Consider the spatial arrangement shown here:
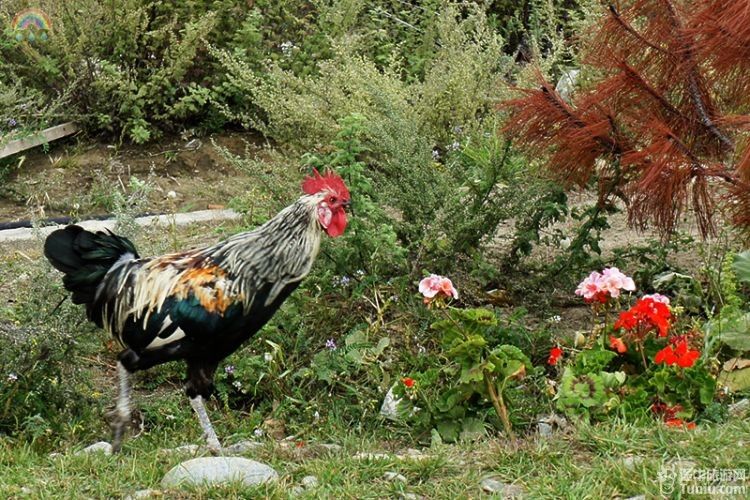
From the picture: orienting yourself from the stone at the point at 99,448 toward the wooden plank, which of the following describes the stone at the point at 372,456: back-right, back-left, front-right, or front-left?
back-right

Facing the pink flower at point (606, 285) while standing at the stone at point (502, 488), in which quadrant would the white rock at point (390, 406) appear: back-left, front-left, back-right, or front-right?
front-left

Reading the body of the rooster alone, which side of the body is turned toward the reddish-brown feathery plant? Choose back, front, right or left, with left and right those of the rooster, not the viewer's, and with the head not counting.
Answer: front

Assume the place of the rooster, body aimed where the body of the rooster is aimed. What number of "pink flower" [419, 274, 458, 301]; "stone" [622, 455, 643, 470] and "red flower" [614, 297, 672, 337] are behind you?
0

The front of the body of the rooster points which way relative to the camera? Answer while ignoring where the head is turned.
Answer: to the viewer's right

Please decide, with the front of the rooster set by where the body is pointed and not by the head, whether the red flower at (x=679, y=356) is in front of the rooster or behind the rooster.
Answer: in front

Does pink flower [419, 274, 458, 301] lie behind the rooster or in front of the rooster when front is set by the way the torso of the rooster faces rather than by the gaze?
in front

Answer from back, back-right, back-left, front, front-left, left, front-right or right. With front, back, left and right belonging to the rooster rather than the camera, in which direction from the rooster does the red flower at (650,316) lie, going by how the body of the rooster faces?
front

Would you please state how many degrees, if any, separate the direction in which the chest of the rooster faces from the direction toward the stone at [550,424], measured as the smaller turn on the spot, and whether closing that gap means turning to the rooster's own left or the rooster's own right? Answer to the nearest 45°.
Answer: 0° — it already faces it

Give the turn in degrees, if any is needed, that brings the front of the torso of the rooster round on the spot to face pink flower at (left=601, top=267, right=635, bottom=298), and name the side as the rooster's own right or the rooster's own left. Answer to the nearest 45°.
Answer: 0° — it already faces it

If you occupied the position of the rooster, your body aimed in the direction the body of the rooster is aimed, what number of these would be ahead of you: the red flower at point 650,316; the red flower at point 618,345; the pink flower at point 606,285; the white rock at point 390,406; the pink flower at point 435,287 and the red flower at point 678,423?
6

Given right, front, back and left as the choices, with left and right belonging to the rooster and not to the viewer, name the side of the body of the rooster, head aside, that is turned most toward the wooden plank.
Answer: left

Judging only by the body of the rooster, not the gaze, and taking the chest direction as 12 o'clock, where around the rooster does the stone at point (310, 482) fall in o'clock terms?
The stone is roughly at 2 o'clock from the rooster.

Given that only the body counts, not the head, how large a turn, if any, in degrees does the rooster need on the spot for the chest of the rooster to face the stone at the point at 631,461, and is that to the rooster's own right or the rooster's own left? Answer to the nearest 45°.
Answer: approximately 45° to the rooster's own right

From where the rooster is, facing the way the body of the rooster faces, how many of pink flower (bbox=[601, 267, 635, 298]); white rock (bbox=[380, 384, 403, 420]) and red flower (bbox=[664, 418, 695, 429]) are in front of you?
3
